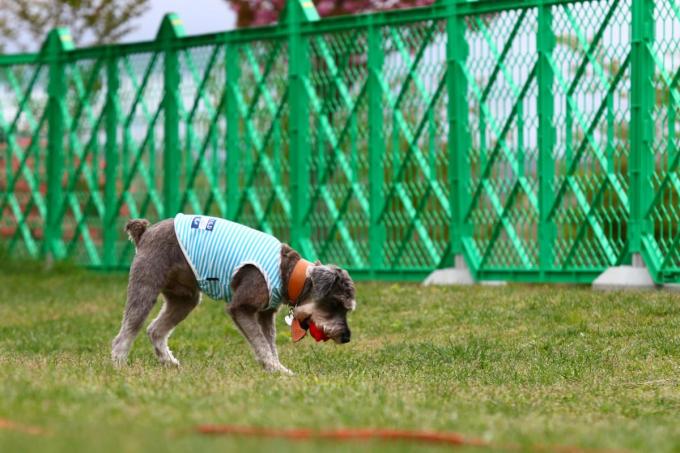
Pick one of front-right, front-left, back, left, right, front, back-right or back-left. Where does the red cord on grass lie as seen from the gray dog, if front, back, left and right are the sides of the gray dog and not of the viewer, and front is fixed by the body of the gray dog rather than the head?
right

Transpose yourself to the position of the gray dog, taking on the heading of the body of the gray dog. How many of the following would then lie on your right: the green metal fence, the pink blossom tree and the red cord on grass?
1

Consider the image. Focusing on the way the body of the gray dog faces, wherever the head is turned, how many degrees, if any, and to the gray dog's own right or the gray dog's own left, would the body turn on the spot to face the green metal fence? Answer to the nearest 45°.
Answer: approximately 90° to the gray dog's own left

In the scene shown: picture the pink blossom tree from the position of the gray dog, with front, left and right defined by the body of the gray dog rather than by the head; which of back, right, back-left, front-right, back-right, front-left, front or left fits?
left

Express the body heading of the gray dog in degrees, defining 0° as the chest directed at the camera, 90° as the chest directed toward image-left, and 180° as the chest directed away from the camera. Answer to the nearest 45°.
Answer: approximately 270°
